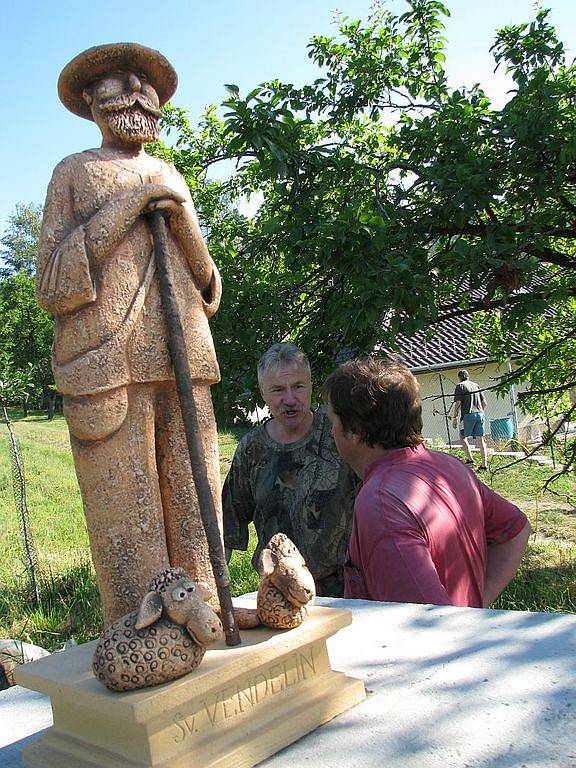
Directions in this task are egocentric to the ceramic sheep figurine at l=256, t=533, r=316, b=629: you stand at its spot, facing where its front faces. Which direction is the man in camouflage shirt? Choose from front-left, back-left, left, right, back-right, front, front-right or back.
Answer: back-left

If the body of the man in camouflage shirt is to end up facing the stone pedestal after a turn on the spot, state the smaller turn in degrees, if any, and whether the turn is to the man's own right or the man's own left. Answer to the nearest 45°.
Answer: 0° — they already face it

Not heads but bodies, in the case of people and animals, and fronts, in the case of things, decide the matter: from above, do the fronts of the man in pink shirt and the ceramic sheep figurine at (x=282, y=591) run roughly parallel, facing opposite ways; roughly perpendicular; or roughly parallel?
roughly parallel, facing opposite ways

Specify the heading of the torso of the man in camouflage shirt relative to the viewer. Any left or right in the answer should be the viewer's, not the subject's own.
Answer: facing the viewer

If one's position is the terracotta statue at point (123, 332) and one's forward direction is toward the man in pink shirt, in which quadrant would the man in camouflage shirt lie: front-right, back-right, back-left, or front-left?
front-left

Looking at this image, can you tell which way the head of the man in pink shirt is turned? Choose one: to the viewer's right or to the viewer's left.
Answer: to the viewer's left

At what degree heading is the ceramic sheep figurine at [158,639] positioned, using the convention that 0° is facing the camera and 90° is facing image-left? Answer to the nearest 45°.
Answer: approximately 315°

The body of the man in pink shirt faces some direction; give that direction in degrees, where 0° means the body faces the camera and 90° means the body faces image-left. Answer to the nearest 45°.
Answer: approximately 135°

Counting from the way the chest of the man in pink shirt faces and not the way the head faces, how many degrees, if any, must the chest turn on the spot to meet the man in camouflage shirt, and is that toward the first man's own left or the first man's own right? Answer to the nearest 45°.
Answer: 0° — they already face them

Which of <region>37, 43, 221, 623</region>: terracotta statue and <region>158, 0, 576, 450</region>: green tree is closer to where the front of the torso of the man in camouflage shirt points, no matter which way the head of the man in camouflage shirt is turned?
the terracotta statue

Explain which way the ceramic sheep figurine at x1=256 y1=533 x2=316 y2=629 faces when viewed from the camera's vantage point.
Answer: facing the viewer and to the right of the viewer

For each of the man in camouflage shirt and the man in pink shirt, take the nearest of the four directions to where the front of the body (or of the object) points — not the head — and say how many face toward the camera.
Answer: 1

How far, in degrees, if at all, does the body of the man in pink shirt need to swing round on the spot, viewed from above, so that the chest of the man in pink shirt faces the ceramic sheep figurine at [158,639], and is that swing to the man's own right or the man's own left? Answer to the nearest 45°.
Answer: approximately 90° to the man's own left
